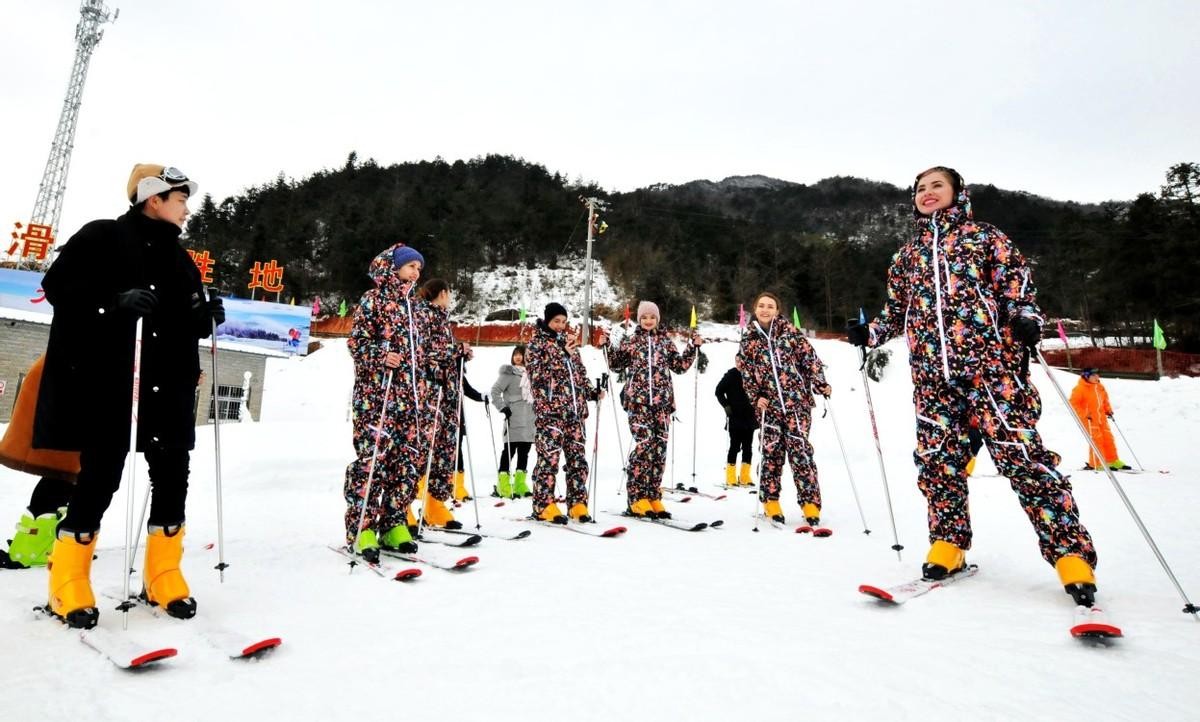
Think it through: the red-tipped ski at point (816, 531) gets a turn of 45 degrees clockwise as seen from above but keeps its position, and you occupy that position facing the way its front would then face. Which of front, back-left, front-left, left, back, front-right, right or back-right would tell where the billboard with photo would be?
right

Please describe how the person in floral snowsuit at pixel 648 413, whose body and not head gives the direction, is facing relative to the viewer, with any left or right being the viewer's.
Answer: facing the viewer

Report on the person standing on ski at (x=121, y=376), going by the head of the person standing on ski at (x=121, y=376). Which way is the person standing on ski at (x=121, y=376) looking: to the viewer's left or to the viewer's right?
to the viewer's right

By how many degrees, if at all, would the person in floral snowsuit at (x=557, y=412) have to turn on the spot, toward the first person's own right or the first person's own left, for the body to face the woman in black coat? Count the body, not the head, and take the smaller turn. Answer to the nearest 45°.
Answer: approximately 90° to the first person's own left

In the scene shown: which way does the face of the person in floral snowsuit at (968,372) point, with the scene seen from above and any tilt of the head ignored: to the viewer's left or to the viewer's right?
to the viewer's left

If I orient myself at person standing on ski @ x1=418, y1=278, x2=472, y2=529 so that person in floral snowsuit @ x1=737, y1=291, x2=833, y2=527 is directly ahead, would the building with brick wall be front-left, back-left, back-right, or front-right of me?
back-left

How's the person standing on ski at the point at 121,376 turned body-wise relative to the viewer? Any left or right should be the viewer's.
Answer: facing the viewer and to the right of the viewer

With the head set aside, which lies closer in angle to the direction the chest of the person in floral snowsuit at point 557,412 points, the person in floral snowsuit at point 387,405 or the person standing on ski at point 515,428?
the person in floral snowsuit

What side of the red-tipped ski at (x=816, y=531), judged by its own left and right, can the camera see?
front

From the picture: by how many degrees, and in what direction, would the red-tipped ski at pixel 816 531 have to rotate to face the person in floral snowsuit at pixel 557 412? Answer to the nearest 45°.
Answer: approximately 90° to its right

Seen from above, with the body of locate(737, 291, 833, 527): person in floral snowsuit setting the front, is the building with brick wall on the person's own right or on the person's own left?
on the person's own right
